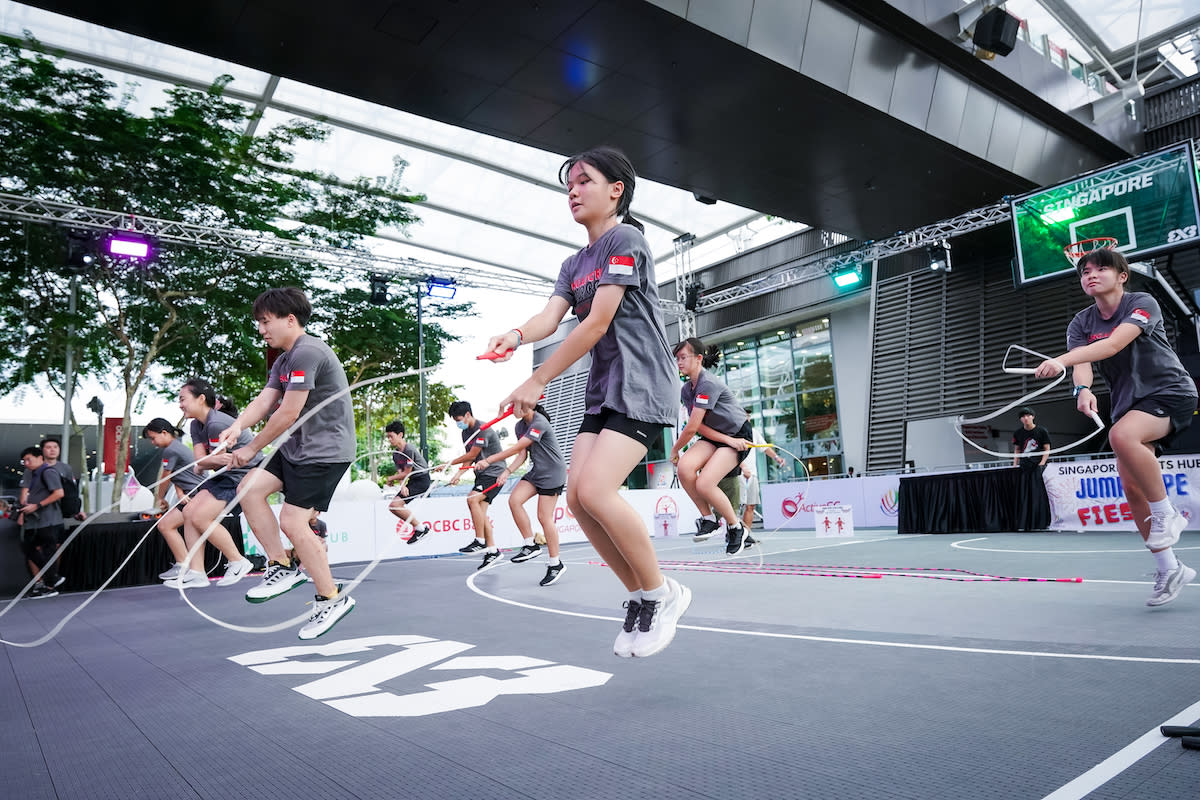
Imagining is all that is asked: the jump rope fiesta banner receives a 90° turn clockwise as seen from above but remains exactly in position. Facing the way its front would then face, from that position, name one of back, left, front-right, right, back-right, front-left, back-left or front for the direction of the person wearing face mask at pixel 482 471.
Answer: front-left

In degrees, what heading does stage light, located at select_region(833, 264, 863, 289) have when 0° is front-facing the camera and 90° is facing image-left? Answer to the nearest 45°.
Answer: approximately 45°

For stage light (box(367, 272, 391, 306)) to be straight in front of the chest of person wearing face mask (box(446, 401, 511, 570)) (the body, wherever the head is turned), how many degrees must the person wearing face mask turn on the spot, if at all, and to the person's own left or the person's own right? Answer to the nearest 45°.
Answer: approximately 135° to the person's own right

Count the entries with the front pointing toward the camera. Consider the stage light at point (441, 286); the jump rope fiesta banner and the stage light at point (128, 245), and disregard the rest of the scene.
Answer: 3

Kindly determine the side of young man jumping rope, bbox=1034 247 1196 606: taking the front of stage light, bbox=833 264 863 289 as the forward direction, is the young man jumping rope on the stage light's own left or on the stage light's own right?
on the stage light's own left

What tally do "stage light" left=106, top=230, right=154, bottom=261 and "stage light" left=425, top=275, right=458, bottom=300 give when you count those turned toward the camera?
2

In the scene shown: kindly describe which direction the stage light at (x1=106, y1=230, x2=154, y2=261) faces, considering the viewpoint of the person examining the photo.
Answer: facing the viewer

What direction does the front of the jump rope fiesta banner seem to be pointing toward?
toward the camera

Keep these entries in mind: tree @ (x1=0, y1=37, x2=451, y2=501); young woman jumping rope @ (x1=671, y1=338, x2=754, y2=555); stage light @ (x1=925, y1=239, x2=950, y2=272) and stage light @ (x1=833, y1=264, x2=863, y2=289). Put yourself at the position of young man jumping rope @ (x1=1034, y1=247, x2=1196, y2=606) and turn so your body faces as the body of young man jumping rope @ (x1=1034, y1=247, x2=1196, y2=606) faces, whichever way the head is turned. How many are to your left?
0

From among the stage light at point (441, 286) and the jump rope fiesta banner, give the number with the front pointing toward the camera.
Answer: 2

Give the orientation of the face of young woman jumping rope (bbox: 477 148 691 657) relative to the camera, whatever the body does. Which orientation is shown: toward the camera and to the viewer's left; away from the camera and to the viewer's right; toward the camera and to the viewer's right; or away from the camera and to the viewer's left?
toward the camera and to the viewer's left

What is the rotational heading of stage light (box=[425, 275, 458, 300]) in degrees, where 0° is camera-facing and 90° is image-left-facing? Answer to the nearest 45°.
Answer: approximately 0°

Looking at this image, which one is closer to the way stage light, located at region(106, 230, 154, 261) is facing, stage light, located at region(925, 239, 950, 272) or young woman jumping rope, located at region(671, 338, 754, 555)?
the young woman jumping rope

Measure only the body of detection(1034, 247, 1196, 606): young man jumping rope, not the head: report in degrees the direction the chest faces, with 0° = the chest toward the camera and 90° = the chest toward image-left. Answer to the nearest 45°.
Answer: approximately 45°

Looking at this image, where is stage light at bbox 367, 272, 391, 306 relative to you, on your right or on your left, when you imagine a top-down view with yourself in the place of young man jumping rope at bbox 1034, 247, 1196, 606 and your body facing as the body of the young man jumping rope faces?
on your right

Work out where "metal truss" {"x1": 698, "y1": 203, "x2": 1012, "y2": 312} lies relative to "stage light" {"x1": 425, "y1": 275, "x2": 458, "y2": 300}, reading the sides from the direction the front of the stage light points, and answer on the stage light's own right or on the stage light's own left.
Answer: on the stage light's own left

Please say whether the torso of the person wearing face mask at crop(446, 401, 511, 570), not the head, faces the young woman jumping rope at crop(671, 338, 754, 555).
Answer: no

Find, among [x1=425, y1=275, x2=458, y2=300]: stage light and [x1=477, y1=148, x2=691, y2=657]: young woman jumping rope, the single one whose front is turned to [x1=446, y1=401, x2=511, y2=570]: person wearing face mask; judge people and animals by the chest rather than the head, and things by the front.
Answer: the stage light

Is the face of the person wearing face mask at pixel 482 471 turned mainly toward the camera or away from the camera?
toward the camera

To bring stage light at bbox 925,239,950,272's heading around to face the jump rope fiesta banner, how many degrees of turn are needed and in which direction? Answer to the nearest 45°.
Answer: approximately 45° to its left
